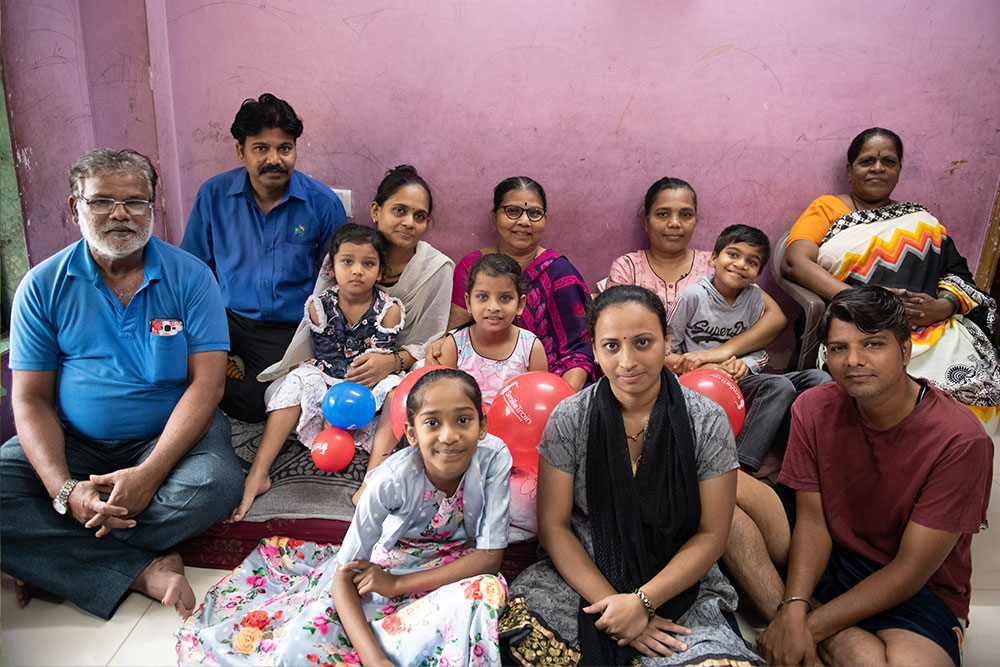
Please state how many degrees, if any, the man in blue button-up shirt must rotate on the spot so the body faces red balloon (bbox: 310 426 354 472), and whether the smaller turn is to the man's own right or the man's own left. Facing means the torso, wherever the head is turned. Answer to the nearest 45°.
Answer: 0° — they already face it

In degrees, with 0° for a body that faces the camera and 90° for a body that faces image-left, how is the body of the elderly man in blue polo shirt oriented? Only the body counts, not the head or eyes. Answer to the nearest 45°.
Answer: approximately 0°

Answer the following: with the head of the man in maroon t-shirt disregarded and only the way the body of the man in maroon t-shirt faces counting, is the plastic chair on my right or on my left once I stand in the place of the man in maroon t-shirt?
on my right

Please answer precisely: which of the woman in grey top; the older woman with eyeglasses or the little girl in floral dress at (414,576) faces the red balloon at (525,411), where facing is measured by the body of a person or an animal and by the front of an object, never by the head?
the older woman with eyeglasses

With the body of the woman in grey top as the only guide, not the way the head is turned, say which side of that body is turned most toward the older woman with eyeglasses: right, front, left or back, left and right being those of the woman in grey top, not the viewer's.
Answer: back

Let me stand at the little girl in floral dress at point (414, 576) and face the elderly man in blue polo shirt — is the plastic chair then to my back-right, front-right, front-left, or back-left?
back-right

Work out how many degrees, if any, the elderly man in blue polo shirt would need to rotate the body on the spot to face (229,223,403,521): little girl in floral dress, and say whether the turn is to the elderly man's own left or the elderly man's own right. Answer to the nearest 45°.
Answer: approximately 90° to the elderly man's own left
